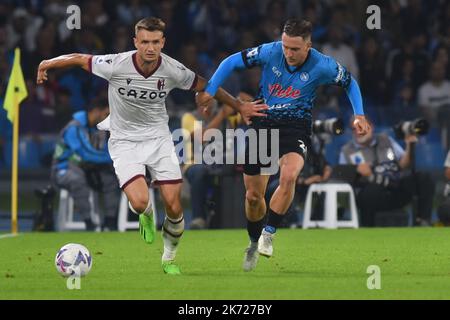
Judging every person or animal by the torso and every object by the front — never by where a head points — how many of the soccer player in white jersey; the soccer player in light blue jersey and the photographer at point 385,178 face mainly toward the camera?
3

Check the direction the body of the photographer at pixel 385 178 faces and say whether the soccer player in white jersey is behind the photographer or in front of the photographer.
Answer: in front

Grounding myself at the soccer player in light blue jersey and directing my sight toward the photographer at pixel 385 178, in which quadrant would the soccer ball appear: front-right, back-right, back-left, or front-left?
back-left

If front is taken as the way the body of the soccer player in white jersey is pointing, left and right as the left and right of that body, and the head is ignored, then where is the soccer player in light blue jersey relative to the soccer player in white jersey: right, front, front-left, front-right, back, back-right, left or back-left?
left

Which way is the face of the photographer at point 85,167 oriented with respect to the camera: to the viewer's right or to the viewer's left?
to the viewer's right

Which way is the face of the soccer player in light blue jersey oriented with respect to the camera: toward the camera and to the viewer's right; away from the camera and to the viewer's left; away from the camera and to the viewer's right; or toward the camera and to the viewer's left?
toward the camera and to the viewer's left
